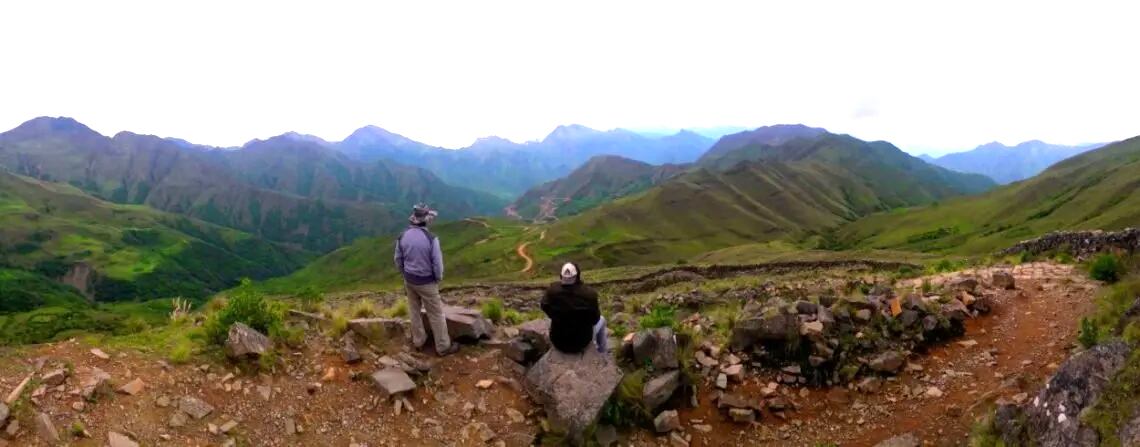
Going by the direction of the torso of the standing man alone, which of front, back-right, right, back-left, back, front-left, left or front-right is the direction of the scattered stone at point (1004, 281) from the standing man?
front-right

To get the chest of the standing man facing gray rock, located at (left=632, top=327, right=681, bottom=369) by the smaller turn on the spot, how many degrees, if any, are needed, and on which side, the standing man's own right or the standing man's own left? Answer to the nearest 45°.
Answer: approximately 45° to the standing man's own right

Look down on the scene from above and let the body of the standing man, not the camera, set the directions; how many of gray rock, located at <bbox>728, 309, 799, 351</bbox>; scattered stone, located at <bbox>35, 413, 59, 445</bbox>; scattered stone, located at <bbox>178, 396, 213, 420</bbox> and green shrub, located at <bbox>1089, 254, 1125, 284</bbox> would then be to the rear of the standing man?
2

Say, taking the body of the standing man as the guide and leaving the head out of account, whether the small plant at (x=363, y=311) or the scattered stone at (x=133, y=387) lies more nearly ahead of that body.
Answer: the small plant

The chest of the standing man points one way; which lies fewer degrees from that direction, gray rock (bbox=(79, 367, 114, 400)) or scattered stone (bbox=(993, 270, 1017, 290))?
the scattered stone

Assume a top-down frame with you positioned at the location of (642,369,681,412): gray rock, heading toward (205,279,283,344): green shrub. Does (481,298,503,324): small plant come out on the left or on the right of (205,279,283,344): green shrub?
right

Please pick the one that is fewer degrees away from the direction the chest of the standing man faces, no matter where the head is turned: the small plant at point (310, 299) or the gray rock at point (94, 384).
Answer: the small plant

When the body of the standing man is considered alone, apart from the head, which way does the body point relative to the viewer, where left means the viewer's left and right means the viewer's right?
facing away from the viewer and to the right of the viewer

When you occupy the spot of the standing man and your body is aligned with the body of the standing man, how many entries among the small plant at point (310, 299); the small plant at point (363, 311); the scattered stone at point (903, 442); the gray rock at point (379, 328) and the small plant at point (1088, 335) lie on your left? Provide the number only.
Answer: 3

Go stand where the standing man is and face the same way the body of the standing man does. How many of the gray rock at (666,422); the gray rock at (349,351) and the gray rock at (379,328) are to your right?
1

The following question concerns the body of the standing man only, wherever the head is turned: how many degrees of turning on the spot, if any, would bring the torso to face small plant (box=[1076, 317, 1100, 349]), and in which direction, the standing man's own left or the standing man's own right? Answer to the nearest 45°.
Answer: approximately 45° to the standing man's own right

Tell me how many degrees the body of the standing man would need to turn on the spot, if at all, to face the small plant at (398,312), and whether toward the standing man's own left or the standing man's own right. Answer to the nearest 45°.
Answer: approximately 45° to the standing man's own left

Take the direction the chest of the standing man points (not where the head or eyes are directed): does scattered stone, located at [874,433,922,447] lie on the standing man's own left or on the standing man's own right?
on the standing man's own right

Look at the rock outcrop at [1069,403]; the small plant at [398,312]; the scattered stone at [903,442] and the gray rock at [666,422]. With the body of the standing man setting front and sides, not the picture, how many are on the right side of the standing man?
3

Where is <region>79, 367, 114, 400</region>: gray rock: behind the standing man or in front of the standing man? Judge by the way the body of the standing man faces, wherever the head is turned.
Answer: behind

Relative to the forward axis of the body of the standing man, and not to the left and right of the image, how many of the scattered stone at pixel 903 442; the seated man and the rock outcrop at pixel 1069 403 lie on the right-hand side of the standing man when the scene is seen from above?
3
